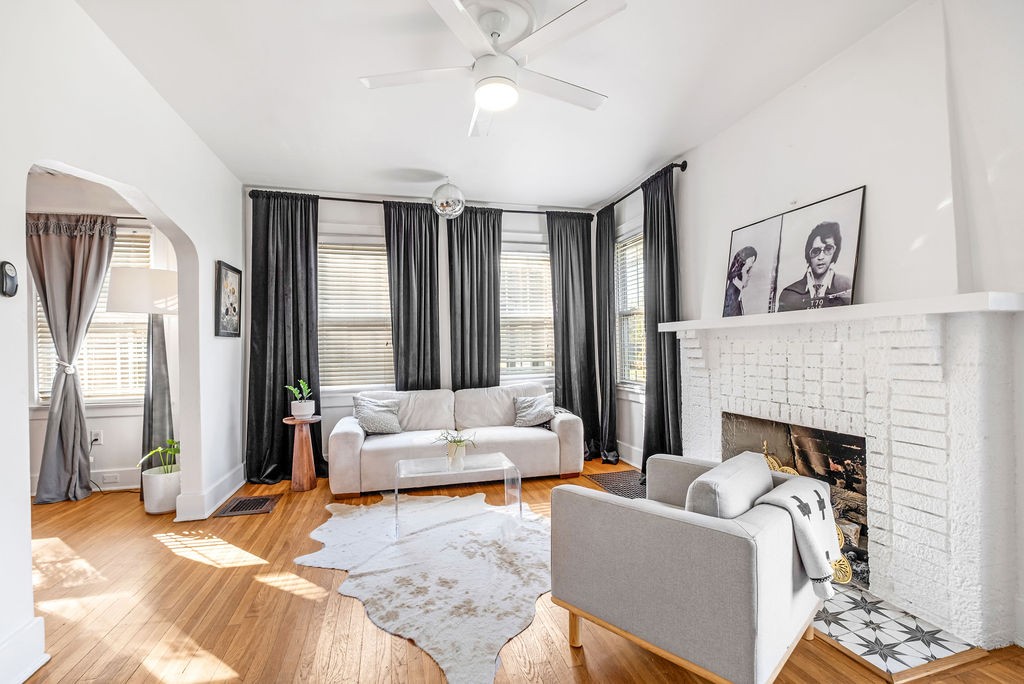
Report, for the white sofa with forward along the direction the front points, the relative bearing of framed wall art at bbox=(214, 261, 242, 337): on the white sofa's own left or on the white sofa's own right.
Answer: on the white sofa's own right

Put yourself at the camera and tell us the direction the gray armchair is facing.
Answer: facing away from the viewer and to the left of the viewer

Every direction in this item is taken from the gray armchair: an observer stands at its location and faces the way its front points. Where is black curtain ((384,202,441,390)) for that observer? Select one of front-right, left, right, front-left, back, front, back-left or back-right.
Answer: front

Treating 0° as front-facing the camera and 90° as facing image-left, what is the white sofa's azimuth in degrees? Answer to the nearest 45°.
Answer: approximately 0°

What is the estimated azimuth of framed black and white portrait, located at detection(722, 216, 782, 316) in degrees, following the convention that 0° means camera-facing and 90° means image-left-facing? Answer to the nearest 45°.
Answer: approximately 45°

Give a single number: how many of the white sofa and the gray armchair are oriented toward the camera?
1

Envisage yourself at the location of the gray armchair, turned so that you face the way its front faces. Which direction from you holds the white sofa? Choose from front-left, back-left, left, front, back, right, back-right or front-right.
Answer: front

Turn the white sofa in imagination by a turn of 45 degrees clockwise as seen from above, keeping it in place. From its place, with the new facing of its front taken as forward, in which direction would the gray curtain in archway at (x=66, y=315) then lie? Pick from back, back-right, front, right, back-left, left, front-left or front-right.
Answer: front-right

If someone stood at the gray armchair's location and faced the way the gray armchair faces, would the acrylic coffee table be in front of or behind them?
in front

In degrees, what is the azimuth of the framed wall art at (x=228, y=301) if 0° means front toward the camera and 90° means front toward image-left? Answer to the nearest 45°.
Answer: approximately 315°

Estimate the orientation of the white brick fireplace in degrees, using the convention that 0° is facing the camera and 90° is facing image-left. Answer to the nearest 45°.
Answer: approximately 45°
